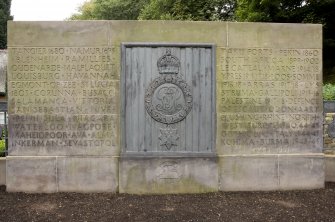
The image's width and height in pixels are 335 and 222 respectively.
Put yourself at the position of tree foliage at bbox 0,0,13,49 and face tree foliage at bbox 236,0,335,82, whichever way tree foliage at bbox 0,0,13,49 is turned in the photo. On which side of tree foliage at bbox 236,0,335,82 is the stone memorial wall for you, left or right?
right

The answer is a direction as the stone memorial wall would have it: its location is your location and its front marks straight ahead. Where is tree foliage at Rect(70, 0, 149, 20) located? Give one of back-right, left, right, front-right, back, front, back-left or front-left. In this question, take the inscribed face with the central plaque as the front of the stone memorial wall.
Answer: back

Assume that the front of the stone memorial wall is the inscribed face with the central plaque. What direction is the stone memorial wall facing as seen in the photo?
toward the camera

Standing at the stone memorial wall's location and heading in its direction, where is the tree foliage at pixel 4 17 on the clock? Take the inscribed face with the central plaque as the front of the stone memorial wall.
The tree foliage is roughly at 5 o'clock from the stone memorial wall.

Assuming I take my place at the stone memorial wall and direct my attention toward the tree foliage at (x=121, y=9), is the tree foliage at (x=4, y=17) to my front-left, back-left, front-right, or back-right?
front-left

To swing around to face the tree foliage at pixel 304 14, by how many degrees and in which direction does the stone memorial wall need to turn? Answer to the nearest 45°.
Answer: approximately 135° to its left

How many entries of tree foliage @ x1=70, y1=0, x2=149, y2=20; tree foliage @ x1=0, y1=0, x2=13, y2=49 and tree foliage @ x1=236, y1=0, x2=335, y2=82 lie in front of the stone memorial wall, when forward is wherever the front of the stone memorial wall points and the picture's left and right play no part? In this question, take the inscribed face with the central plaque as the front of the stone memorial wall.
0
